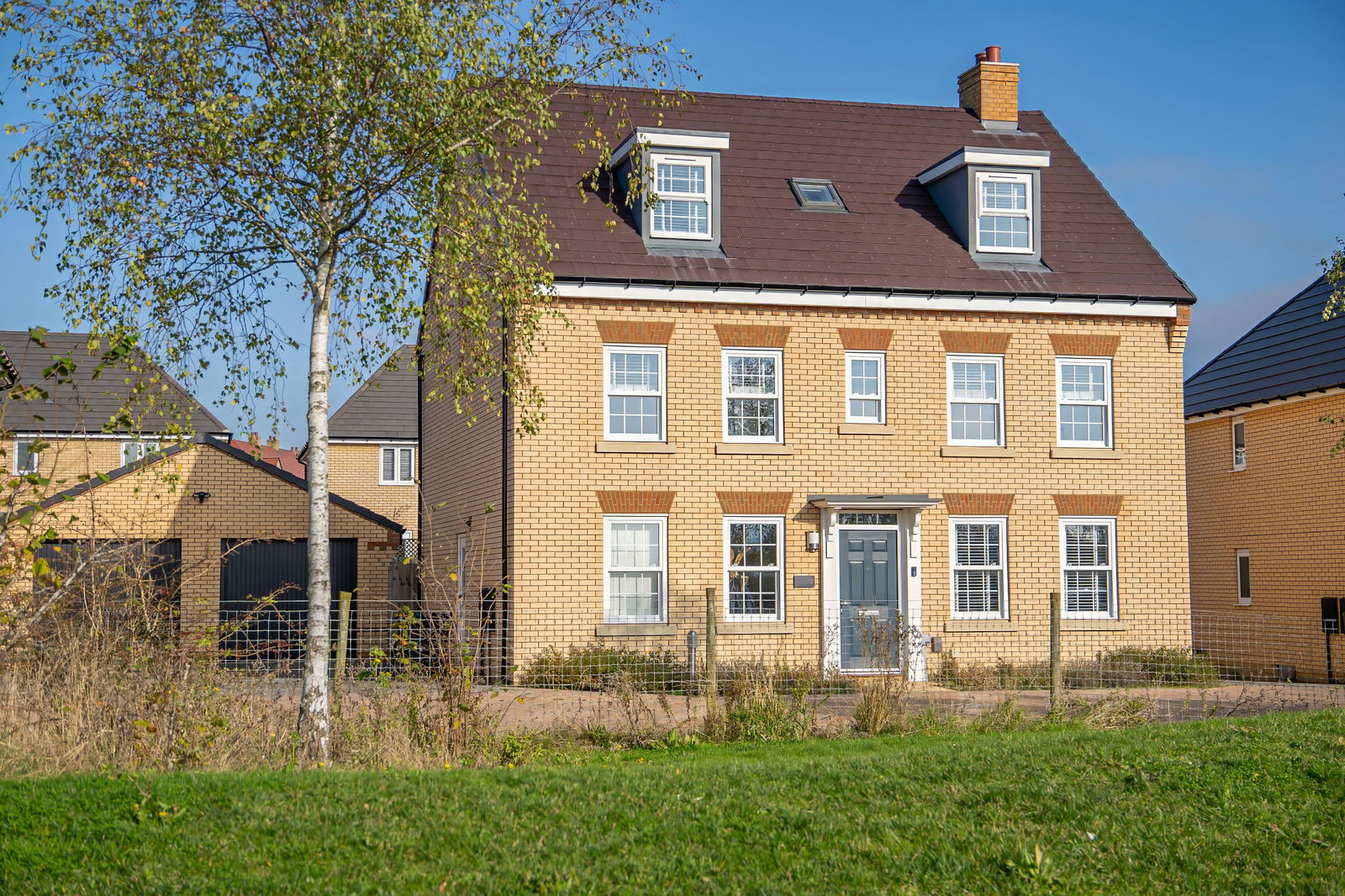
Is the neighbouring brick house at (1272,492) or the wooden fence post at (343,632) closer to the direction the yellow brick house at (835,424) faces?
the wooden fence post

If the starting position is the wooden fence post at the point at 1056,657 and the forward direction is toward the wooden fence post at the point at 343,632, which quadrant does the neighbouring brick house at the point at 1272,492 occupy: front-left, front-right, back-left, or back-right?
back-right

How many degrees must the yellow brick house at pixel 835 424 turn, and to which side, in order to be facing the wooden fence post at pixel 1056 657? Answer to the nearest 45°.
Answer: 0° — it already faces it

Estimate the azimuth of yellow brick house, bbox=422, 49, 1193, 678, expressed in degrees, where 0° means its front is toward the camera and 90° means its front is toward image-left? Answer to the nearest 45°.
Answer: approximately 0°

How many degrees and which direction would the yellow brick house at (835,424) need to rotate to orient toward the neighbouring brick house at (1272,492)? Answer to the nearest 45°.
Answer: approximately 135° to its left

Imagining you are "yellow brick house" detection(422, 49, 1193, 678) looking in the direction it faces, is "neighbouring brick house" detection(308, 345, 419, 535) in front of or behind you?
behind

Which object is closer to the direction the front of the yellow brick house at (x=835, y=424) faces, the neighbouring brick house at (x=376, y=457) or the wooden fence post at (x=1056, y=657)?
the wooden fence post
